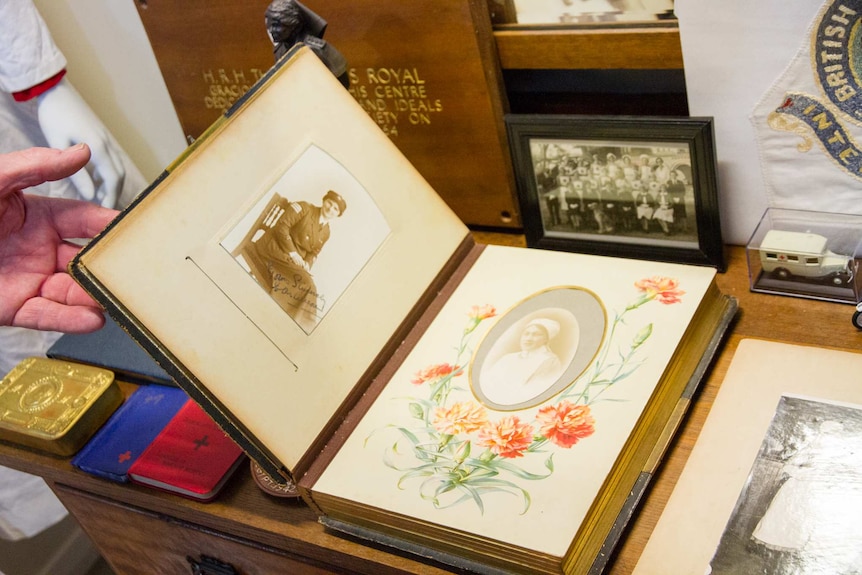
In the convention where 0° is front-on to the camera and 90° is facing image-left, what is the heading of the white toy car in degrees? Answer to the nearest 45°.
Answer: approximately 270°

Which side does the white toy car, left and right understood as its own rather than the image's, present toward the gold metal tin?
back

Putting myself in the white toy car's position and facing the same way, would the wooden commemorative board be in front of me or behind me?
behind

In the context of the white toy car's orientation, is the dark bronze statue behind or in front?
behind
